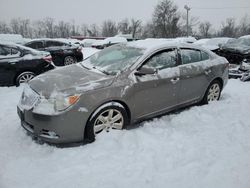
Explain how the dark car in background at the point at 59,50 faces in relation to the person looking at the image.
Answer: facing to the left of the viewer

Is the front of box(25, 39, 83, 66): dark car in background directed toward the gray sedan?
no

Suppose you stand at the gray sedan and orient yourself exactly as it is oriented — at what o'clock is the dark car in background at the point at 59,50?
The dark car in background is roughly at 4 o'clock from the gray sedan.

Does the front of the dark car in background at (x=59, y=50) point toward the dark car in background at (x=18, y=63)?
no

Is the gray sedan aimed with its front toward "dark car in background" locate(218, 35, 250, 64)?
no

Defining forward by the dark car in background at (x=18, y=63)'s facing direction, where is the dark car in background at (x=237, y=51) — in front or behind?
behind

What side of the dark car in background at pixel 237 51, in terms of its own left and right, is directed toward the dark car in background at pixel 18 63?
front

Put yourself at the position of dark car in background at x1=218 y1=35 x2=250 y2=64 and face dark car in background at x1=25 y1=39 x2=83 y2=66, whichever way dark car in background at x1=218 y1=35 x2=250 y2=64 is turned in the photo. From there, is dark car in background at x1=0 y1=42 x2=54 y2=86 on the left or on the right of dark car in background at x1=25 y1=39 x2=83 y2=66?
left

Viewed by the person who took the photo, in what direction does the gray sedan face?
facing the viewer and to the left of the viewer

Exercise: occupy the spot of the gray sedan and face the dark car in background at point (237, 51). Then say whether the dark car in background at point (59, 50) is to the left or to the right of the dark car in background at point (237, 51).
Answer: left

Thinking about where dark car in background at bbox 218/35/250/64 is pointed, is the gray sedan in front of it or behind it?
in front

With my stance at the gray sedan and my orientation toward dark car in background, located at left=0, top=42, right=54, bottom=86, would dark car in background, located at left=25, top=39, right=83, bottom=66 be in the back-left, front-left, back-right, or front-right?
front-right

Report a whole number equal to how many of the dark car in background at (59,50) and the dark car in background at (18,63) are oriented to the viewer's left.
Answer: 2

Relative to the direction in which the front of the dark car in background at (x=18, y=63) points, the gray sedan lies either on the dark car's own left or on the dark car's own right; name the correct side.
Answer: on the dark car's own left

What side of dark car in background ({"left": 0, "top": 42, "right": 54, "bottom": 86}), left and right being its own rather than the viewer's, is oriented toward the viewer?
left
